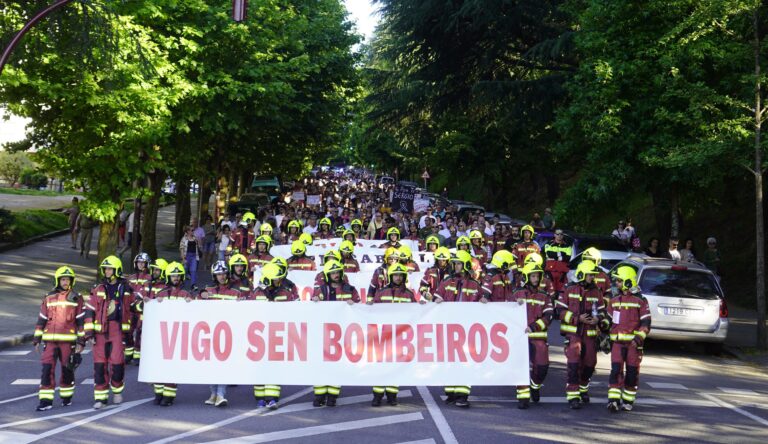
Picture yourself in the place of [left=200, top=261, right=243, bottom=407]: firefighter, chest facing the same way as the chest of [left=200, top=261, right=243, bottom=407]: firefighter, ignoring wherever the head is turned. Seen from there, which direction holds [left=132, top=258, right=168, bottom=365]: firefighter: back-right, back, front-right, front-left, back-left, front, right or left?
back-right

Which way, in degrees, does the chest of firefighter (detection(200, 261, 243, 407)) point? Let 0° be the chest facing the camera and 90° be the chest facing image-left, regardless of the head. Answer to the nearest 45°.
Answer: approximately 0°

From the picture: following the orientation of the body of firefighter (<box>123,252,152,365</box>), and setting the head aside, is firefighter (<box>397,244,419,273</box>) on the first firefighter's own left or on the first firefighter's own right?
on the first firefighter's own left

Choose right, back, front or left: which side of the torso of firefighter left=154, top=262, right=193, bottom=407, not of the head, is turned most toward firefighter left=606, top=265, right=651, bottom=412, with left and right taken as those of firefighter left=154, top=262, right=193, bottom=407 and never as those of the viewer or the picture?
left

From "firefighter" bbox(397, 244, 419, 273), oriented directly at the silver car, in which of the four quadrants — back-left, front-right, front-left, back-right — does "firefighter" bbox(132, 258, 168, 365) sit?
back-right

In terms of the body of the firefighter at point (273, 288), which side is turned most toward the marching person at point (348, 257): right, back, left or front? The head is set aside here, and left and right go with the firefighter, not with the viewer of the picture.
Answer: back

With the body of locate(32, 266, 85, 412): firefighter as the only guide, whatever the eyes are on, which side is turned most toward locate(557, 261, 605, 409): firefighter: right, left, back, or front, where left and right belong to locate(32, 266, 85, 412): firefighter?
left

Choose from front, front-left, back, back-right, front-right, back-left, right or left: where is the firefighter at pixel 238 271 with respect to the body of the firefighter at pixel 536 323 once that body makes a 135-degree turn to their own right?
front-left

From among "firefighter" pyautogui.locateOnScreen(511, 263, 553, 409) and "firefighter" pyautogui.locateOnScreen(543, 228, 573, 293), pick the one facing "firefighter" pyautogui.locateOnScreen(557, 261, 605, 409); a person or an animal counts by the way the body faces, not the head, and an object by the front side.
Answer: "firefighter" pyautogui.locateOnScreen(543, 228, 573, 293)

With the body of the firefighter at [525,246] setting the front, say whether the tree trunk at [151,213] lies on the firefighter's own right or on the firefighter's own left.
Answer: on the firefighter's own right
